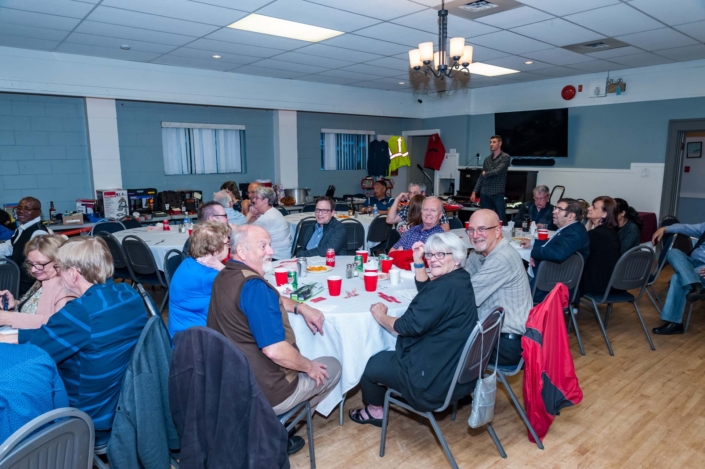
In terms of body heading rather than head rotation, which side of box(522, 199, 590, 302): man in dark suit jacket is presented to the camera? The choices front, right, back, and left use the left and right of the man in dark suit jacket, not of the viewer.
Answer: left

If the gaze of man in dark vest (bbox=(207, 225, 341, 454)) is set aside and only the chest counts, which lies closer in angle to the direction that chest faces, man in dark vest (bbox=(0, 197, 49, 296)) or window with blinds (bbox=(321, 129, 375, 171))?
the window with blinds

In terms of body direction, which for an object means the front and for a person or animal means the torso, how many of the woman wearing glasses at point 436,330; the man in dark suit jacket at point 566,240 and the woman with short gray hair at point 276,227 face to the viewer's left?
3

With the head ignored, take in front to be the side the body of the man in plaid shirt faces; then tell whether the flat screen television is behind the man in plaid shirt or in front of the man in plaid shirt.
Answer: behind

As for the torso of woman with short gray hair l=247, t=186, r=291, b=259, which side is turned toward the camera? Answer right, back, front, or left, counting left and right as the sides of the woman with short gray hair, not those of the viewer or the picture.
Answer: left

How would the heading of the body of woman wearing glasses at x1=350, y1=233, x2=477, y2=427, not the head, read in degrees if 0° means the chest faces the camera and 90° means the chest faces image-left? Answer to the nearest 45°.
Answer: approximately 90°

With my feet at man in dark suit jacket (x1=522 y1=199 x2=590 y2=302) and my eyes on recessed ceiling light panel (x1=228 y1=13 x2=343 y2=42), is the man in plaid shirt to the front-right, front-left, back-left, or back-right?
front-right

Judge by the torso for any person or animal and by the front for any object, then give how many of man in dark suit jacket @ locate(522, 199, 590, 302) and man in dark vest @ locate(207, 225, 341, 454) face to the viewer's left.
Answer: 1

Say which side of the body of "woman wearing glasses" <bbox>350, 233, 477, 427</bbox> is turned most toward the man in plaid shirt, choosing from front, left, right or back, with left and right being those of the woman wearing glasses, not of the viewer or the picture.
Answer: right

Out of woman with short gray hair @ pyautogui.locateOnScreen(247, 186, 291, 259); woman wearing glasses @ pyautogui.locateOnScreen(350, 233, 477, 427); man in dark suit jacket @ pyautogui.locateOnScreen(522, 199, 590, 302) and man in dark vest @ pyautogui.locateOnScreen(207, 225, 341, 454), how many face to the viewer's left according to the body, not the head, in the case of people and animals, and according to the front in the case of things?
3

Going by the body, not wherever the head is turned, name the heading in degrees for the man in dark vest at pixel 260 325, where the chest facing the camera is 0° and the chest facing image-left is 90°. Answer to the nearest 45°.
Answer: approximately 270°

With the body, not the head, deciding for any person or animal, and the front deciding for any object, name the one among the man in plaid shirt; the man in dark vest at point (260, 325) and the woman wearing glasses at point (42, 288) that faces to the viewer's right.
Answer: the man in dark vest
